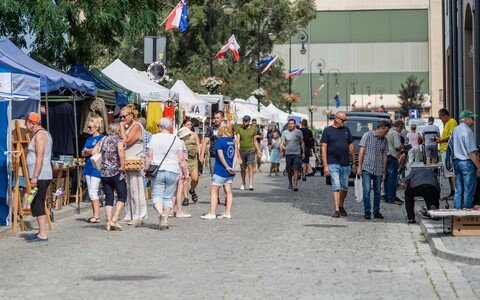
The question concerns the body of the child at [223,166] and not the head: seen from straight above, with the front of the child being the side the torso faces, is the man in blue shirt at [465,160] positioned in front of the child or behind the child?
behind

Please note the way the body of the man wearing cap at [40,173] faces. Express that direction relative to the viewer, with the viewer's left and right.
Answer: facing to the left of the viewer

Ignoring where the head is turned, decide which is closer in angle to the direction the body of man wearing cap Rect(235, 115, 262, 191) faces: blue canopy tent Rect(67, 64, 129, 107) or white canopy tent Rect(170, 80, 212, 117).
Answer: the blue canopy tent

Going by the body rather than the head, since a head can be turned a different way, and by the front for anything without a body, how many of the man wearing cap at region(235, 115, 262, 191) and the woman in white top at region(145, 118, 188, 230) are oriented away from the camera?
1

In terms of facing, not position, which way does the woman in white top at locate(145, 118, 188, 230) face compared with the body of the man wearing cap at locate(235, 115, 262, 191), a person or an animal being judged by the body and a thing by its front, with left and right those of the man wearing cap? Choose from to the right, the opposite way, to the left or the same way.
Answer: the opposite way

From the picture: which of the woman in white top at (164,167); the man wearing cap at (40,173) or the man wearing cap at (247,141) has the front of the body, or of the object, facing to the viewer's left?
the man wearing cap at (40,173)

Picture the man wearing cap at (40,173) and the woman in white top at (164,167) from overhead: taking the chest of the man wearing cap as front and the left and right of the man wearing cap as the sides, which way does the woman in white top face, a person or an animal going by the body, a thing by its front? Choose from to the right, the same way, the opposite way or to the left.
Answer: to the right

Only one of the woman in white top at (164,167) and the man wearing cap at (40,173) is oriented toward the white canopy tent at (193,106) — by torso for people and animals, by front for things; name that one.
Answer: the woman in white top

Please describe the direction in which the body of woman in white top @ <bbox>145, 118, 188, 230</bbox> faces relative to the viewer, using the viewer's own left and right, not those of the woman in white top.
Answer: facing away from the viewer

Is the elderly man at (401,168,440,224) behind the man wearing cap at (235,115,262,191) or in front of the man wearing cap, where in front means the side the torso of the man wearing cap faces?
in front
